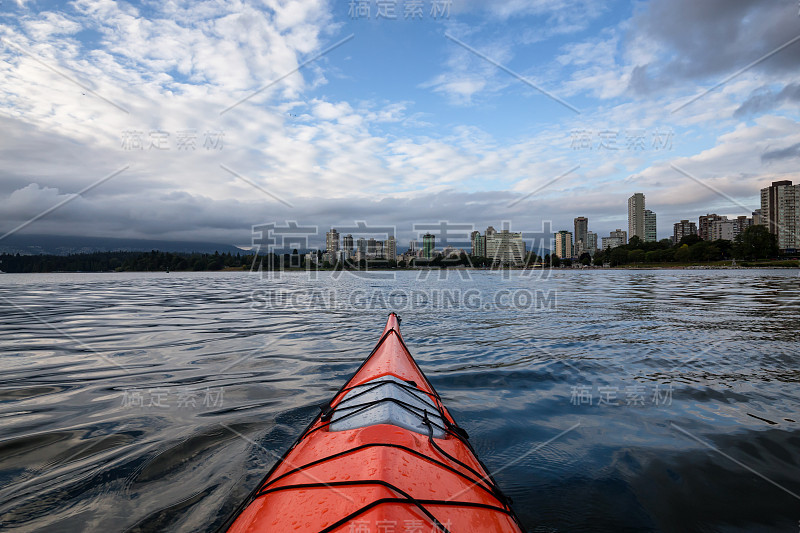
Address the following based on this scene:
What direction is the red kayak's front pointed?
away from the camera
